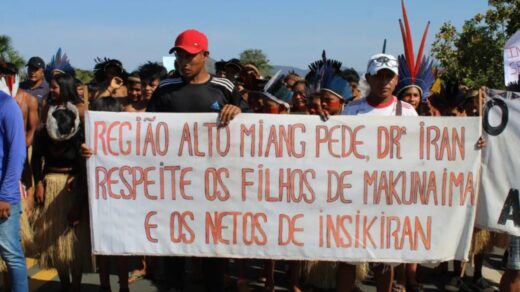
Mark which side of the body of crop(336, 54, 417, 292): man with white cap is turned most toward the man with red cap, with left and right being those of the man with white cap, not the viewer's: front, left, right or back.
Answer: right

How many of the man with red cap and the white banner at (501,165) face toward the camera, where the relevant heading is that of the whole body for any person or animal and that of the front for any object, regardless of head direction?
2

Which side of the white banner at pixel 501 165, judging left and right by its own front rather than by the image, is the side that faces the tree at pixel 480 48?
back

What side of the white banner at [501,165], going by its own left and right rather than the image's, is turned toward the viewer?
front

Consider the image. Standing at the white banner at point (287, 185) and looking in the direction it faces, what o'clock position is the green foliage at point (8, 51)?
The green foliage is roughly at 5 o'clock from the white banner.

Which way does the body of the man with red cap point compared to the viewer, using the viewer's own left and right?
facing the viewer

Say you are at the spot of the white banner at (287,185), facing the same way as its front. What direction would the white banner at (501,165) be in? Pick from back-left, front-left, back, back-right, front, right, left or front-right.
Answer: left

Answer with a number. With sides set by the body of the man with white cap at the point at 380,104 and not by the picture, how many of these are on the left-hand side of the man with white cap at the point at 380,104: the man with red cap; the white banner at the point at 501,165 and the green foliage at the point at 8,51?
1

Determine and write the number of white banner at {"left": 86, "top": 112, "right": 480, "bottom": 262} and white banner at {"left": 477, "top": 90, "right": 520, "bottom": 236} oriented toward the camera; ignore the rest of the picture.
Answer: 2

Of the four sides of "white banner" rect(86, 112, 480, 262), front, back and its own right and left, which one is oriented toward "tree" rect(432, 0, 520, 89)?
back

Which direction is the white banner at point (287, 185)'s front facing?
toward the camera

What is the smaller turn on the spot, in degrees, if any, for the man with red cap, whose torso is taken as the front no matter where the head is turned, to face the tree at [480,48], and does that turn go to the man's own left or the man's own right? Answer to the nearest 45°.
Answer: approximately 135° to the man's own left

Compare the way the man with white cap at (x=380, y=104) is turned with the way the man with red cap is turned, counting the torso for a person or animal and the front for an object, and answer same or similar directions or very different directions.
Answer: same or similar directions

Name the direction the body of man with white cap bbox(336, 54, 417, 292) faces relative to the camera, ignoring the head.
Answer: toward the camera
